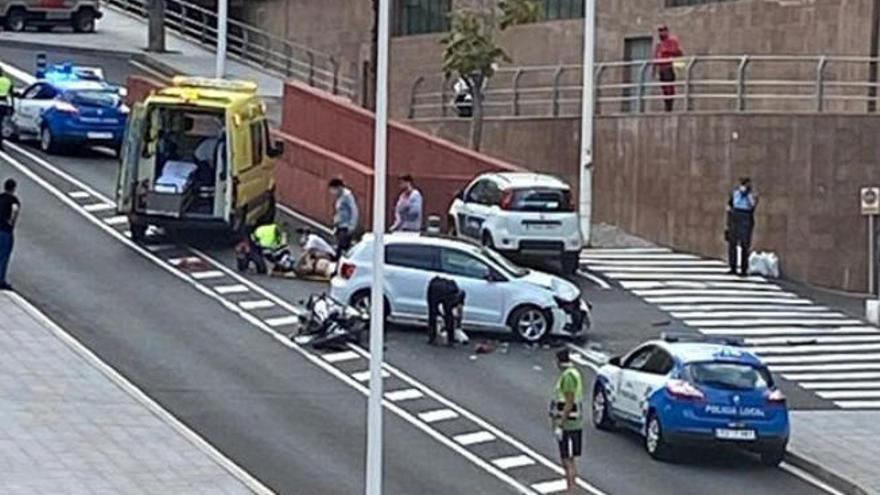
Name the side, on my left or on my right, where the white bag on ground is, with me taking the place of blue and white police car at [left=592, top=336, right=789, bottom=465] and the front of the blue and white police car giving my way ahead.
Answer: on my right

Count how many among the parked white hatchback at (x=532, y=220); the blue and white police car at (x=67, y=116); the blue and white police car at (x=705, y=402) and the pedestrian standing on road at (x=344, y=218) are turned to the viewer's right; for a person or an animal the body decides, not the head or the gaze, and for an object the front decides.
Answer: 0

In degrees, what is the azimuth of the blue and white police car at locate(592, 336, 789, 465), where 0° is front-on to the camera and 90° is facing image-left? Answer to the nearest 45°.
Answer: approximately 135°

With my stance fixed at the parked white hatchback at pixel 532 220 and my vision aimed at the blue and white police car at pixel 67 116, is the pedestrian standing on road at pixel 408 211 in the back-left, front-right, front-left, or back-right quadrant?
front-left

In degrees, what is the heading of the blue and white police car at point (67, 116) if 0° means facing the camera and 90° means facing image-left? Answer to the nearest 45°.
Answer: approximately 135°

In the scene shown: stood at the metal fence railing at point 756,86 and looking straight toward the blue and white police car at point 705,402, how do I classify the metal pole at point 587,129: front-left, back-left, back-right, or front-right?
front-right

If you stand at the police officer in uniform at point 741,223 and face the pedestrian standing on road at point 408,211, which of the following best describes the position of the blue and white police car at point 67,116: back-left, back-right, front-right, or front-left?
front-right

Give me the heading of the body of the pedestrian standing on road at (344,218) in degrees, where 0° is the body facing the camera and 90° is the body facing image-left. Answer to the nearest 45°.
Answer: approximately 90°

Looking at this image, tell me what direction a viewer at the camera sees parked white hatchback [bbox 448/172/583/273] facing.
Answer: facing away from the viewer and to the left of the viewer

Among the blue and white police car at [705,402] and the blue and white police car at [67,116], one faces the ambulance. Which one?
the blue and white police car at [705,402]

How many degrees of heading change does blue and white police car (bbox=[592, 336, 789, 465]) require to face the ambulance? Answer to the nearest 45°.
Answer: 0° — it already faces it

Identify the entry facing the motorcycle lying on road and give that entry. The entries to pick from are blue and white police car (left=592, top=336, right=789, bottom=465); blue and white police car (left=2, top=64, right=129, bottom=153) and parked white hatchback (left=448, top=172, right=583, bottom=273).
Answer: blue and white police car (left=592, top=336, right=789, bottom=465)

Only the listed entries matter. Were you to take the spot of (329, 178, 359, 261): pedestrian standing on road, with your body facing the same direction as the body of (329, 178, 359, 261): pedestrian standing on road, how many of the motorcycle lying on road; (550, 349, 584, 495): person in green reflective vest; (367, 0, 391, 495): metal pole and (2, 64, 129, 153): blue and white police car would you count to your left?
3

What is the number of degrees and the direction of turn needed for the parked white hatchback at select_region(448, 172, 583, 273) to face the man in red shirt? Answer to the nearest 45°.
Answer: approximately 45° to its right

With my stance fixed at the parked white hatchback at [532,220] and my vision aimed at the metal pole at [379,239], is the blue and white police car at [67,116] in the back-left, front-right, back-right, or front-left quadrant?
back-right
